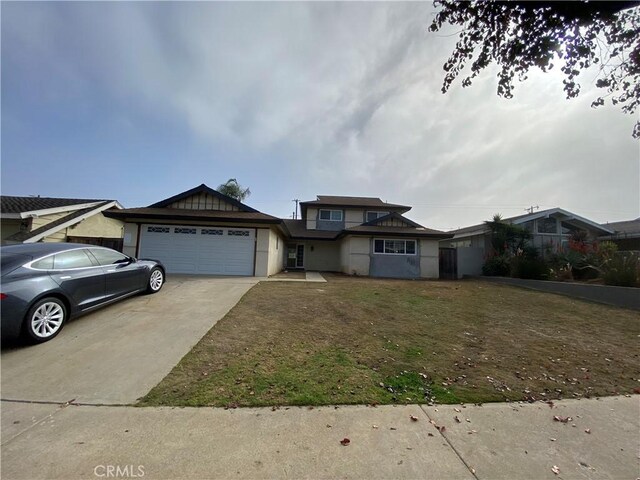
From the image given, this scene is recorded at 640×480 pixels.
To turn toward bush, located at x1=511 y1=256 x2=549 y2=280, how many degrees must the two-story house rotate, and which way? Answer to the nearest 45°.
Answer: approximately 90° to its left

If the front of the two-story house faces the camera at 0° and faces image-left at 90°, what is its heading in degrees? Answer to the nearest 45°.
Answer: approximately 0°

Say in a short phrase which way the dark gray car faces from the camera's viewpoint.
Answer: facing away from the viewer and to the right of the viewer

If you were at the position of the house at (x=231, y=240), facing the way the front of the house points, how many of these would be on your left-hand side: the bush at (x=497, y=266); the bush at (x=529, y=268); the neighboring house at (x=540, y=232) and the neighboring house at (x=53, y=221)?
3
